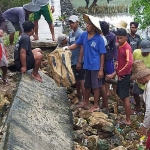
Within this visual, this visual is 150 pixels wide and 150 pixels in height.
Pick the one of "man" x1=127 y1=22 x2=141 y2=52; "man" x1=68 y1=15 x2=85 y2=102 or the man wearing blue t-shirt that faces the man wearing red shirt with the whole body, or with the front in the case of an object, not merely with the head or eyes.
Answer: "man" x1=127 y1=22 x2=141 y2=52

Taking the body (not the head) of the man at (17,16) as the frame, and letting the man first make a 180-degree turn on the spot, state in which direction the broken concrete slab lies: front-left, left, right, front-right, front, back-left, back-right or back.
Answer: left

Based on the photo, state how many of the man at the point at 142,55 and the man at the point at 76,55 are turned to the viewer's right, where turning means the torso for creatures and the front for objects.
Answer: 0

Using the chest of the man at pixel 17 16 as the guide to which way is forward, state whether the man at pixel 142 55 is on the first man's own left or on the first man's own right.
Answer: on the first man's own right

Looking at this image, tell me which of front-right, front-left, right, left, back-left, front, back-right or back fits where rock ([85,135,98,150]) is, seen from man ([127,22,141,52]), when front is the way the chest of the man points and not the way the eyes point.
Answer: front

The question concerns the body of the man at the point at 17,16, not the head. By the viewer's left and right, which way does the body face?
facing to the right of the viewer

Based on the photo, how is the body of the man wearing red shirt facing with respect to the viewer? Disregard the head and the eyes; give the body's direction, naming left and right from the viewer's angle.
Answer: facing the viewer and to the left of the viewer

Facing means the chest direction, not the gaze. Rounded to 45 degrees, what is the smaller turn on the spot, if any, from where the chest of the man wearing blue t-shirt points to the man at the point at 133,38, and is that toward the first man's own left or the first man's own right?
approximately 180°

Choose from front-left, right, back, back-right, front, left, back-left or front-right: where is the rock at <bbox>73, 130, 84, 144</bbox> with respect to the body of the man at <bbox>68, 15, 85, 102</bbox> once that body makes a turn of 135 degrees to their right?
back

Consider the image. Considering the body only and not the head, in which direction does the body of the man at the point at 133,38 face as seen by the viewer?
toward the camera
